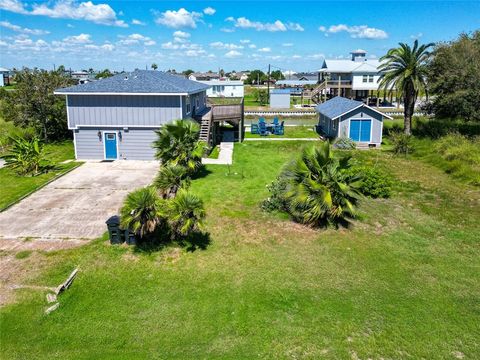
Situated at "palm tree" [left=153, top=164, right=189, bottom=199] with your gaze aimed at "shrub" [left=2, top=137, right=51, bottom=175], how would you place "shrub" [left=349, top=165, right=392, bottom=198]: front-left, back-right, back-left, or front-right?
back-right

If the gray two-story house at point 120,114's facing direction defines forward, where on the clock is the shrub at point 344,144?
The shrub is roughly at 9 o'clock from the gray two-story house.

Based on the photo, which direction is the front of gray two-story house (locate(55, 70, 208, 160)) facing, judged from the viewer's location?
facing the viewer

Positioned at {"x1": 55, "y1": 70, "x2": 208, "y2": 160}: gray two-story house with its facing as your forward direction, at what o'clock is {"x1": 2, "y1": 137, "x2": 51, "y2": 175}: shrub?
The shrub is roughly at 2 o'clock from the gray two-story house.

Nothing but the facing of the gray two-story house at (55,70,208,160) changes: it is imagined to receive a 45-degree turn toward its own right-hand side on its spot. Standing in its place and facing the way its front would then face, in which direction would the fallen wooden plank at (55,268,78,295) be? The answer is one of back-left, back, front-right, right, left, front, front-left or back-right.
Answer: front-left

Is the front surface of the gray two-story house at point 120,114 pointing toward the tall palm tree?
no

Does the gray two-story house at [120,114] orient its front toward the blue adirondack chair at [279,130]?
no

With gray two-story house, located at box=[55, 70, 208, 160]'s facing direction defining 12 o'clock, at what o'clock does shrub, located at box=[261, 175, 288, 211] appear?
The shrub is roughly at 11 o'clock from the gray two-story house.

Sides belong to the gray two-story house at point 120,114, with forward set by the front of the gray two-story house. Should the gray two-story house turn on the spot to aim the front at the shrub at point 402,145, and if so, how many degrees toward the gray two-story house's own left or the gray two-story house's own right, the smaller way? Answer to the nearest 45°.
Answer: approximately 90° to the gray two-story house's own left

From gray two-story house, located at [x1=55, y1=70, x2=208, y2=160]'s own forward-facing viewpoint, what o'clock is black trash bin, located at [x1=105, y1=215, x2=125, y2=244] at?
The black trash bin is roughly at 12 o'clock from the gray two-story house.

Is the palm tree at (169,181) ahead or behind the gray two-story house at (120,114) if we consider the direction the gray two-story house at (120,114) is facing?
ahead

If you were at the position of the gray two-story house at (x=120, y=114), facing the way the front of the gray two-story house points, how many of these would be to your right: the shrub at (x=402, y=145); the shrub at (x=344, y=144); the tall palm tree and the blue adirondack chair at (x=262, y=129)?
0

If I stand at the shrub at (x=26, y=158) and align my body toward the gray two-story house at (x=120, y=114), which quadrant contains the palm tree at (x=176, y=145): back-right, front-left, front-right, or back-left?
front-right

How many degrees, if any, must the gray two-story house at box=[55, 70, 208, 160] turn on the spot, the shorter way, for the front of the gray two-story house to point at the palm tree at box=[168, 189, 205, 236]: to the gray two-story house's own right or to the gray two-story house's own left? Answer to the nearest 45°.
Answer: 0° — it already faces it

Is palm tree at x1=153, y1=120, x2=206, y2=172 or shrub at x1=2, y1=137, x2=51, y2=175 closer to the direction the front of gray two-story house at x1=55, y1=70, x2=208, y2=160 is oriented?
the palm tree

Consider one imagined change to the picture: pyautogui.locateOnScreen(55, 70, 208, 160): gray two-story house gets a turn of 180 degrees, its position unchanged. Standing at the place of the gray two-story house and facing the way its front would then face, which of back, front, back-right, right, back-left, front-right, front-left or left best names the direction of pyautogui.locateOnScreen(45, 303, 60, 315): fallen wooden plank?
back
